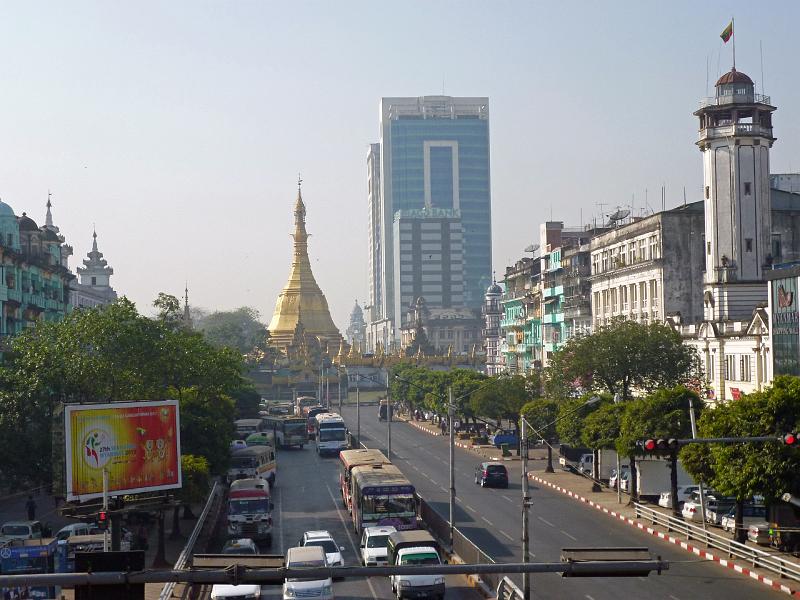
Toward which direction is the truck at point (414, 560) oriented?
toward the camera

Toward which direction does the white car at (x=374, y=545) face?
toward the camera

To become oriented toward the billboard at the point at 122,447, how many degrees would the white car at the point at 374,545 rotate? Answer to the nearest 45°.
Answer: approximately 45° to its right

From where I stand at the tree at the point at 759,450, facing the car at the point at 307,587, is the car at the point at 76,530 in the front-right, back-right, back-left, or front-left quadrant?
front-right

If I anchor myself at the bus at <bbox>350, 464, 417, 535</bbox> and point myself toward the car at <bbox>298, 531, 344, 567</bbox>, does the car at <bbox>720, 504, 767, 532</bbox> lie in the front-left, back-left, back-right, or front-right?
back-left

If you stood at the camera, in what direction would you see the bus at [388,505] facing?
facing the viewer

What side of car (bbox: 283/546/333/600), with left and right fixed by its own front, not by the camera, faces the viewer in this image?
front

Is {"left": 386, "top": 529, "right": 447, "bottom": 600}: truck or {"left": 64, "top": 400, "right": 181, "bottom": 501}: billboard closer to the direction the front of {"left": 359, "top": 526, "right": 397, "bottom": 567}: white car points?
the truck

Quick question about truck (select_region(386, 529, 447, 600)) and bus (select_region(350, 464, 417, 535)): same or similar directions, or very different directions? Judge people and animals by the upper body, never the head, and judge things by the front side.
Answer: same or similar directions

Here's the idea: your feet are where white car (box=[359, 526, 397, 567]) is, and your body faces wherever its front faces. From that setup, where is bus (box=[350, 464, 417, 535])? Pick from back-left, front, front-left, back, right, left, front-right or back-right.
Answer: back

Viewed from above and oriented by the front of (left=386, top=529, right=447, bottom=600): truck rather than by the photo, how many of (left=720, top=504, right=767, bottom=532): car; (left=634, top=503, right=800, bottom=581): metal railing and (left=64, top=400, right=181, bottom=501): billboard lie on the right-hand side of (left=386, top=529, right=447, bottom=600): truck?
1
